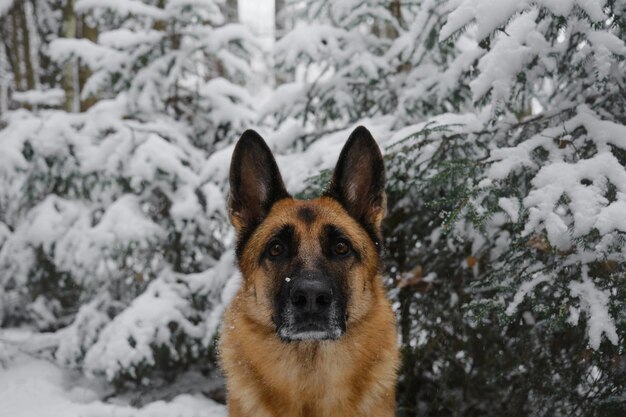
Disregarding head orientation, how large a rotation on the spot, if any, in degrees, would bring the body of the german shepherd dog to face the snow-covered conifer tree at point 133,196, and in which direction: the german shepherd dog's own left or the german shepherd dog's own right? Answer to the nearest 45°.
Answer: approximately 135° to the german shepherd dog's own right

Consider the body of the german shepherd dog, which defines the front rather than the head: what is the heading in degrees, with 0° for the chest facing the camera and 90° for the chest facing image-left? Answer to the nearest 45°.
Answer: approximately 0°
